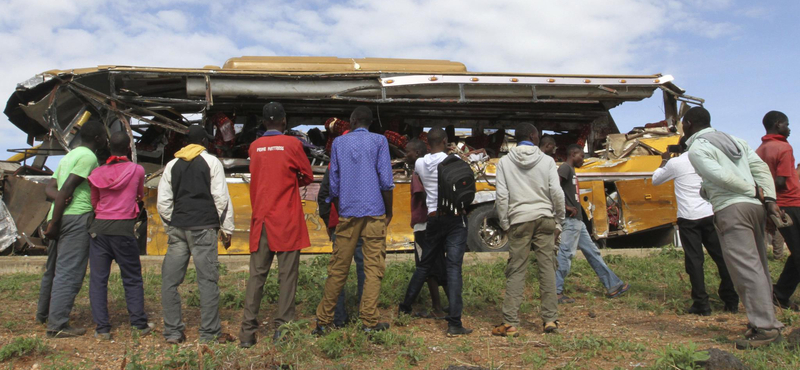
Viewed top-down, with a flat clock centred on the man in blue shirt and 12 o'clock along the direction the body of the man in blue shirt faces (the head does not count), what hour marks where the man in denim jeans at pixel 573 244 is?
The man in denim jeans is roughly at 2 o'clock from the man in blue shirt.

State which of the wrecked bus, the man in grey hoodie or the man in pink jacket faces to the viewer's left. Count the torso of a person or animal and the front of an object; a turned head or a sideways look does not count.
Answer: the wrecked bus

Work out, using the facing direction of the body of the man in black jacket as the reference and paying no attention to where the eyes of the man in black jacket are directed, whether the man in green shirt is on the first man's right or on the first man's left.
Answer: on the first man's left

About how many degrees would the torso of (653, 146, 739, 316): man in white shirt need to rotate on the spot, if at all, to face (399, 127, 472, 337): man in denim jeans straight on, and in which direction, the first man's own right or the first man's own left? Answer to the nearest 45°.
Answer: approximately 90° to the first man's own left

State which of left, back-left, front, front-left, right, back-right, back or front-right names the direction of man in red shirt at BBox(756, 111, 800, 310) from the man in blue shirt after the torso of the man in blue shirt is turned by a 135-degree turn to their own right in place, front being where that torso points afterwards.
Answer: front-left

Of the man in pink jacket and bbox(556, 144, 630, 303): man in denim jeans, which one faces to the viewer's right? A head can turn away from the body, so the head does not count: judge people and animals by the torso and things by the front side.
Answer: the man in denim jeans

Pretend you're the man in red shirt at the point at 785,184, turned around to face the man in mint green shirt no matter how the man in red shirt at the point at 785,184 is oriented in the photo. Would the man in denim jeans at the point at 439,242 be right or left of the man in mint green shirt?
right

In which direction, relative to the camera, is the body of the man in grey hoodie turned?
away from the camera

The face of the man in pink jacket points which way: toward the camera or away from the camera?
away from the camera

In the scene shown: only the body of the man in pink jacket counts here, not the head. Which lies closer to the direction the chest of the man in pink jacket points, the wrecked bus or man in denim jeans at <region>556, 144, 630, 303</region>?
the wrecked bus

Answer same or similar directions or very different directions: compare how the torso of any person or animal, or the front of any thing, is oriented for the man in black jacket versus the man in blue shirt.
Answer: same or similar directions

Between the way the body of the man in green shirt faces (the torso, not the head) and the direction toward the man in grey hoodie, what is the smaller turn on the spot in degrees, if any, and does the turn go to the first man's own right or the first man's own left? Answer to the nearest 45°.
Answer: approximately 90° to the first man's own right

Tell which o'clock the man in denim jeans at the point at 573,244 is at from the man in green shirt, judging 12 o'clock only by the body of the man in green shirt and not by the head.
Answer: The man in denim jeans is roughly at 2 o'clock from the man in green shirt.

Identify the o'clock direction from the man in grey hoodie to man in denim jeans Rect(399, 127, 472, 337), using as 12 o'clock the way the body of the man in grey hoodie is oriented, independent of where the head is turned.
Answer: The man in denim jeans is roughly at 9 o'clock from the man in grey hoodie.

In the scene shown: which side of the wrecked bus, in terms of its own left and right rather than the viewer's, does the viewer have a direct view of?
left

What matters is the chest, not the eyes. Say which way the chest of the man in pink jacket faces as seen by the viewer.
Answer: away from the camera

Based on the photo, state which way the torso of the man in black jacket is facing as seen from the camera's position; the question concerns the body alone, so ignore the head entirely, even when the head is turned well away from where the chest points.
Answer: away from the camera
